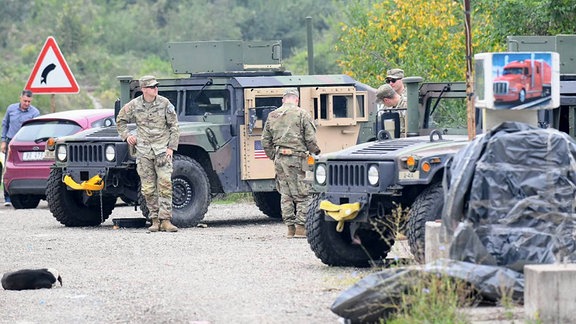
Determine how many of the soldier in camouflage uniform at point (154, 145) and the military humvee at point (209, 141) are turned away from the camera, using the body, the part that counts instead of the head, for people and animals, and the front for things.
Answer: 0

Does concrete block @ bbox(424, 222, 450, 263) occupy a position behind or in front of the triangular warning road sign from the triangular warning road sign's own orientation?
in front

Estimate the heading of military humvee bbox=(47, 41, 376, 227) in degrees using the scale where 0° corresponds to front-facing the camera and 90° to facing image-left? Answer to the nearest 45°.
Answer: approximately 45°

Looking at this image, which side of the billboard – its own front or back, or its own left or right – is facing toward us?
front

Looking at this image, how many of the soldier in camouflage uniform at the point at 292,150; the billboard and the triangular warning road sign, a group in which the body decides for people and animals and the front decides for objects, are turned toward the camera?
2

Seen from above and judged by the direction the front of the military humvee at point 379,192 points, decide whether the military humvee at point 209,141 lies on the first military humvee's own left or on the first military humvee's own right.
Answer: on the first military humvee's own right

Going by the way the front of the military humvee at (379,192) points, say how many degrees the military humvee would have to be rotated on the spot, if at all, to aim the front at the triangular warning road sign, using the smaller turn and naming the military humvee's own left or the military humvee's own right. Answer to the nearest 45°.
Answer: approximately 90° to the military humvee's own right

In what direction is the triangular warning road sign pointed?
toward the camera

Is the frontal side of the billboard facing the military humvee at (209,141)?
no

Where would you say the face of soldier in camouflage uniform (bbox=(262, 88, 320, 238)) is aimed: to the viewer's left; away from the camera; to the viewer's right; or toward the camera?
away from the camera

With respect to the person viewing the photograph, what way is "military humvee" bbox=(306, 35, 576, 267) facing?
facing the viewer and to the left of the viewer

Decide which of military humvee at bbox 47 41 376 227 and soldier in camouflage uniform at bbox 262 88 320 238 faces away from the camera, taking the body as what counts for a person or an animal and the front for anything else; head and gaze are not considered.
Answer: the soldier in camouflage uniform

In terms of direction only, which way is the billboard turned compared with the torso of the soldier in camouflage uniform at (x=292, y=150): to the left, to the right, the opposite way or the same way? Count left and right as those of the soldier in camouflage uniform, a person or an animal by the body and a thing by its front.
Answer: the opposite way

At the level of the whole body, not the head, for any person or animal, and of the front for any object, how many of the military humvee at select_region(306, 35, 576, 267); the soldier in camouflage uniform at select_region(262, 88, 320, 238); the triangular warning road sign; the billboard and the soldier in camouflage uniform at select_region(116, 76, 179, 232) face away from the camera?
1

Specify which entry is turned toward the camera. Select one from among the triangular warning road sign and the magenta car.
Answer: the triangular warning road sign

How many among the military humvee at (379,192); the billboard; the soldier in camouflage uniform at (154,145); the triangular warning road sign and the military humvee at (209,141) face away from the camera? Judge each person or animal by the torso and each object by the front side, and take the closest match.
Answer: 0

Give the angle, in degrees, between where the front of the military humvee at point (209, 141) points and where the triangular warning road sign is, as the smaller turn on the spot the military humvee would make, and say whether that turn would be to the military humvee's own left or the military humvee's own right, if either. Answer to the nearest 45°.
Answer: approximately 90° to the military humvee's own right

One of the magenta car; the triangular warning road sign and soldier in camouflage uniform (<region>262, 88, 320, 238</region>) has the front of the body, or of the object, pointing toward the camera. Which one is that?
the triangular warning road sign
